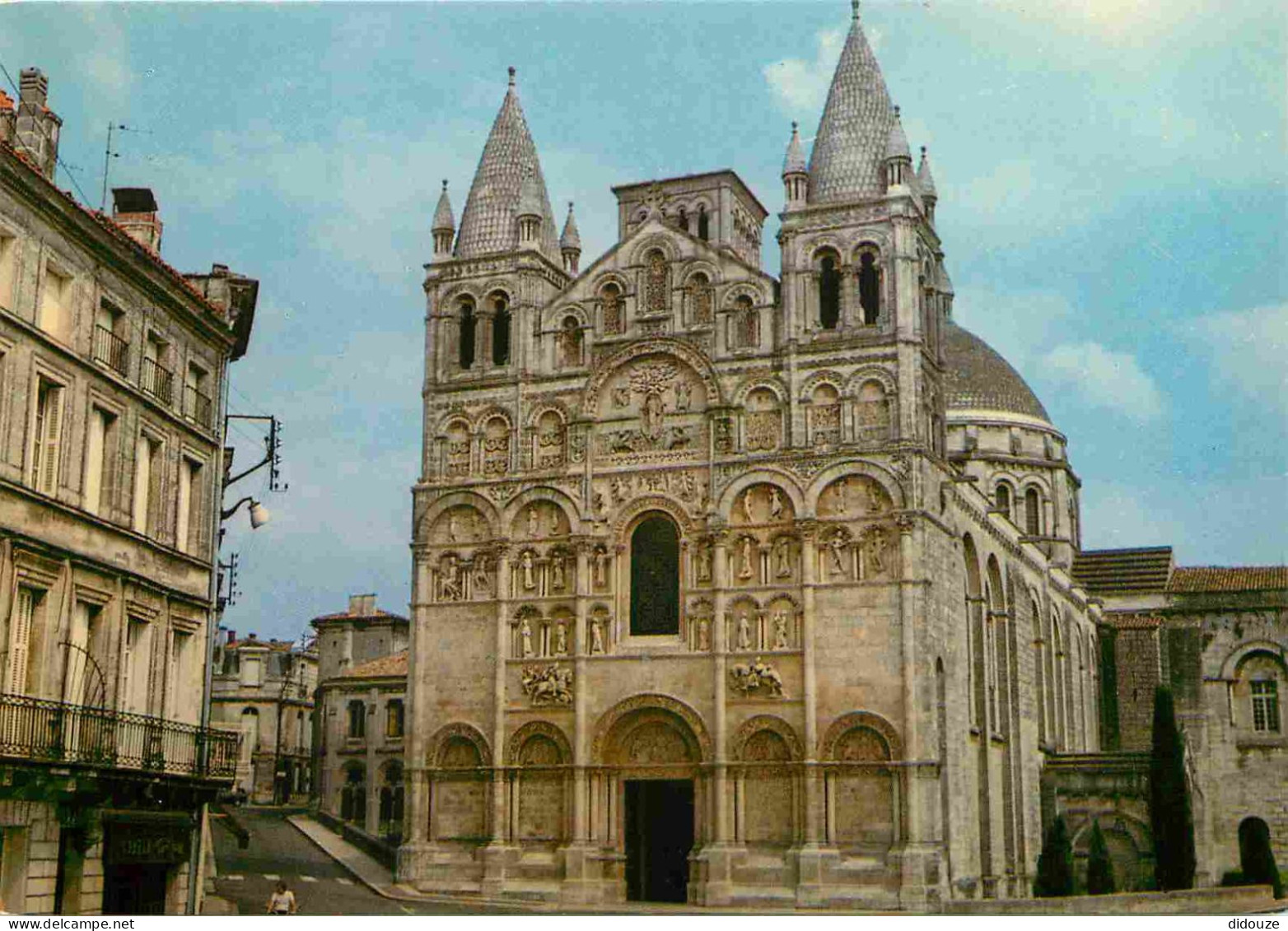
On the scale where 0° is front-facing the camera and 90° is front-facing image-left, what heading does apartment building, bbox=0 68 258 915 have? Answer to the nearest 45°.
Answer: approximately 315°

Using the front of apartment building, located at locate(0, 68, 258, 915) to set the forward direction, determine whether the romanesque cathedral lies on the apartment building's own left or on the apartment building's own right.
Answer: on the apartment building's own left
